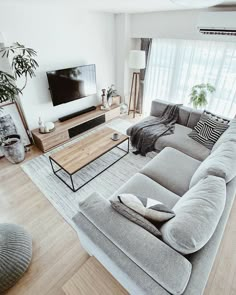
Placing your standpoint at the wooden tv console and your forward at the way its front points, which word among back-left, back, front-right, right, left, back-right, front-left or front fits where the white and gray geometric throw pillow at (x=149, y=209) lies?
front-right

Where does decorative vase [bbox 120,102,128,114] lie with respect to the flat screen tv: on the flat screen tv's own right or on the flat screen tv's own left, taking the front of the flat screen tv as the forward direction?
on the flat screen tv's own left

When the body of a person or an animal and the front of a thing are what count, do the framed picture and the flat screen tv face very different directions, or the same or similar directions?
same or similar directions

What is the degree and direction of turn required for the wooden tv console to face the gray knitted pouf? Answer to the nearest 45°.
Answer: approximately 45° to its right

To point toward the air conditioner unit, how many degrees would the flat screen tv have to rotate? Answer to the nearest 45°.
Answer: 0° — it already faces it

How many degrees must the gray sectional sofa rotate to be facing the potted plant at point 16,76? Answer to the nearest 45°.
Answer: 0° — it already faces it

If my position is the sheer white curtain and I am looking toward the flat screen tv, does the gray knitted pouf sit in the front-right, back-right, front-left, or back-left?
front-left

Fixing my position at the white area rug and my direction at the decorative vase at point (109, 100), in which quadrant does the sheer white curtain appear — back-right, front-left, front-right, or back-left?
front-right

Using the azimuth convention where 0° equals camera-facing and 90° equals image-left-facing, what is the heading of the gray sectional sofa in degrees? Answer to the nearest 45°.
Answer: approximately 135°

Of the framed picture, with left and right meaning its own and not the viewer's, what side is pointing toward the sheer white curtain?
left

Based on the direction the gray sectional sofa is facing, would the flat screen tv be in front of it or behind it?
in front

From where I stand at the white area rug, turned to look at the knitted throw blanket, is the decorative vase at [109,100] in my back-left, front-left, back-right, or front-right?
front-left

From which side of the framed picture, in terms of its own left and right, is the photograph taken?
front
